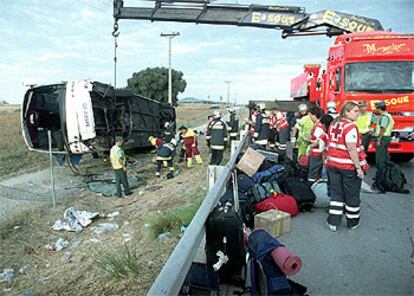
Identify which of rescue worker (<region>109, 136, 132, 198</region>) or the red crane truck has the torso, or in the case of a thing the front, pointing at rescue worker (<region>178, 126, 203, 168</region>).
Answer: rescue worker (<region>109, 136, 132, 198</region>)

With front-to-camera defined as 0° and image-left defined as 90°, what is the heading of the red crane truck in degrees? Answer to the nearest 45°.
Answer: approximately 0°

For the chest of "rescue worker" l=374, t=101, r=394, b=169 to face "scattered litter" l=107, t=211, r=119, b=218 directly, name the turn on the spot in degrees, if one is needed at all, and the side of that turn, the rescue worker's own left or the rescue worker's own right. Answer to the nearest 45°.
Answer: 0° — they already face it

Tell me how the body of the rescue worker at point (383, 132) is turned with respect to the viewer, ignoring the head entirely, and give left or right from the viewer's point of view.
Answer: facing to the left of the viewer

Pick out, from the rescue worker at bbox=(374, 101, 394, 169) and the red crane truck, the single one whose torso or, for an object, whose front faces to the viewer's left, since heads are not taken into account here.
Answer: the rescue worker

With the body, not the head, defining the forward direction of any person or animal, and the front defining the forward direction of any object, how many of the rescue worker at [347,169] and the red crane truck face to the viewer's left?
0

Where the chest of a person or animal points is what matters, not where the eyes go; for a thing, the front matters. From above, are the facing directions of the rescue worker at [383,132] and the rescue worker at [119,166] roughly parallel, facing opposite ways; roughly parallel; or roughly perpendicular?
roughly perpendicular
